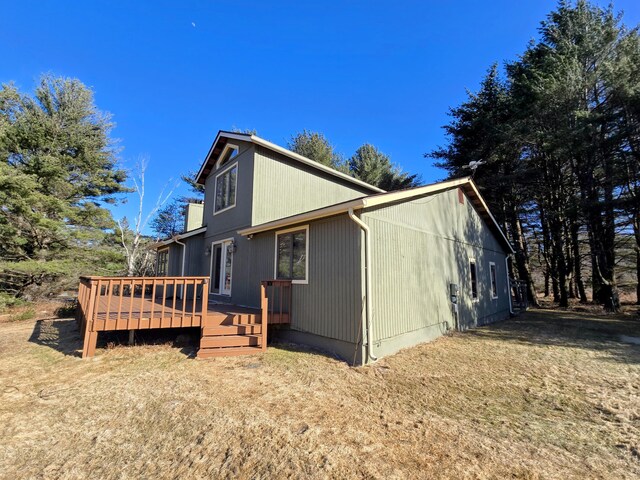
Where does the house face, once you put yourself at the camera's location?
facing the viewer and to the left of the viewer

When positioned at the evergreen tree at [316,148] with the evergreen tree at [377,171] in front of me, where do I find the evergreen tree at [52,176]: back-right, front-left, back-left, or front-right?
back-right

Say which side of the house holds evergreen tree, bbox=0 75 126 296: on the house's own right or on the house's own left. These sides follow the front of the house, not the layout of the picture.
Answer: on the house's own right

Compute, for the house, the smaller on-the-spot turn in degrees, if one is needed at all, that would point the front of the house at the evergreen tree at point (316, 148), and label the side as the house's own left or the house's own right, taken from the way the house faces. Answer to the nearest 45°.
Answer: approximately 135° to the house's own right

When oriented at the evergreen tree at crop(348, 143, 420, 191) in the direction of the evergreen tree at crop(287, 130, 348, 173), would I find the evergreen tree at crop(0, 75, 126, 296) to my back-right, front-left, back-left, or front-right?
front-left

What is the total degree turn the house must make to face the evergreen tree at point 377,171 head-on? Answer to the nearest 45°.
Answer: approximately 135° to its right
